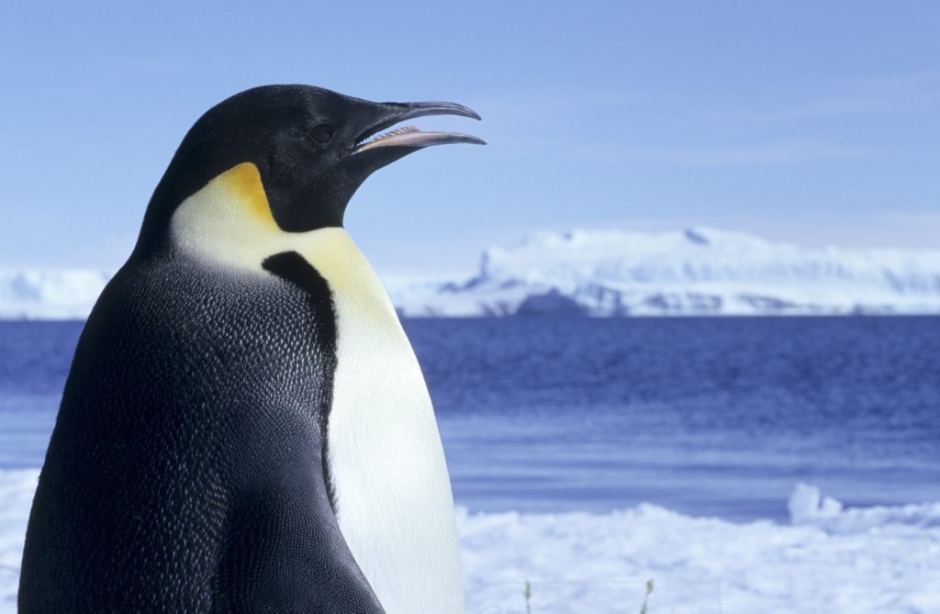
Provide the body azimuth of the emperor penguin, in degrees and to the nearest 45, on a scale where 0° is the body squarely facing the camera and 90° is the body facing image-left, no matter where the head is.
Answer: approximately 270°
